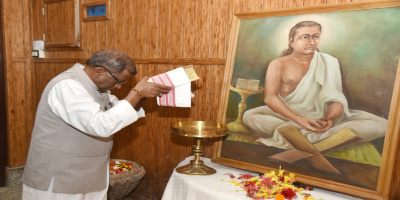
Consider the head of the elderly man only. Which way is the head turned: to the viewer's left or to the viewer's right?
to the viewer's right

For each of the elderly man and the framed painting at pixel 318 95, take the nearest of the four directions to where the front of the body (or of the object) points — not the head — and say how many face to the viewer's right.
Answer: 1

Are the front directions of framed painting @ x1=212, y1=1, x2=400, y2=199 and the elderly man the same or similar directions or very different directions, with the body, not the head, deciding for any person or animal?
very different directions

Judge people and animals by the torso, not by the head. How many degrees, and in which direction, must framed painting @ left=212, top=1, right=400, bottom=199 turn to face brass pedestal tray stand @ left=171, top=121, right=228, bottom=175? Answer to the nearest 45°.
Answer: approximately 45° to its right

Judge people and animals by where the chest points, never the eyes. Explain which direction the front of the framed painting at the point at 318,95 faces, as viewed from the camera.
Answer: facing the viewer and to the left of the viewer

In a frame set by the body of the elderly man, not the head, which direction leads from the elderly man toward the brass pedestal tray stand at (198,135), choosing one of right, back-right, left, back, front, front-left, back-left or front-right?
front

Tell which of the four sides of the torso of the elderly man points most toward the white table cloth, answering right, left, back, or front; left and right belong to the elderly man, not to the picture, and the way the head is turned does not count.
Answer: front

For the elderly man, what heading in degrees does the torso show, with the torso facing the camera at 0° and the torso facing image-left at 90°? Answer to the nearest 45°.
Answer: approximately 270°
